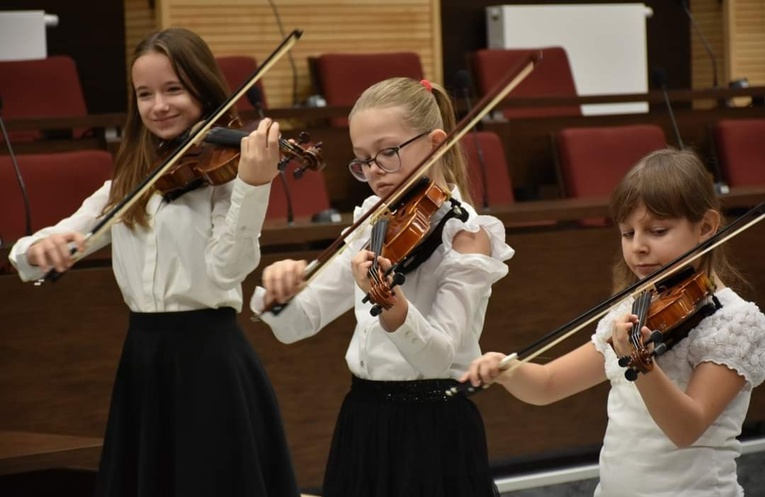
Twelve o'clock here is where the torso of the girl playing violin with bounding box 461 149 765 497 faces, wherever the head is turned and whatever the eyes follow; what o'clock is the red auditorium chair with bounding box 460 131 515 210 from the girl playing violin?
The red auditorium chair is roughly at 4 o'clock from the girl playing violin.

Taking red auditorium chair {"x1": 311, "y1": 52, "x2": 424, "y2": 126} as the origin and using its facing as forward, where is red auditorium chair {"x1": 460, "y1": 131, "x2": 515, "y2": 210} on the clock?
red auditorium chair {"x1": 460, "y1": 131, "x2": 515, "y2": 210} is roughly at 11 o'clock from red auditorium chair {"x1": 311, "y1": 52, "x2": 424, "y2": 126}.

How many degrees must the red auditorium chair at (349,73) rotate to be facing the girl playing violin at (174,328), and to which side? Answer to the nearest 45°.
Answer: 0° — it already faces them

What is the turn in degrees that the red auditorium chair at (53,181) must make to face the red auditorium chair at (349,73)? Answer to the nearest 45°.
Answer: approximately 135° to its left

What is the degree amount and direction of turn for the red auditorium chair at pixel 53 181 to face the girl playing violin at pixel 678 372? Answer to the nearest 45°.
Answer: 0° — it already faces them

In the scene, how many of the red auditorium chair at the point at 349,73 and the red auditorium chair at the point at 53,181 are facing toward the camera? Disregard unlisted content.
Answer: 2

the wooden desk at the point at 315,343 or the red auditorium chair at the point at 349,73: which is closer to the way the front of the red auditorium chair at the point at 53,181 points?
the wooden desk

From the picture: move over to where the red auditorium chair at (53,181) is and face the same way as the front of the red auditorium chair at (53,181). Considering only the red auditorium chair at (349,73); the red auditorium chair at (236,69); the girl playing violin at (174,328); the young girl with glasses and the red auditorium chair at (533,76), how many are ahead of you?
2

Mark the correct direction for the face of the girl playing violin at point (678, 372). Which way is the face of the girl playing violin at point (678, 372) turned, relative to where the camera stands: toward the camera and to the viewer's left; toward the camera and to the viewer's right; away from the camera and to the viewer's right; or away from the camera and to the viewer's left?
toward the camera and to the viewer's left
